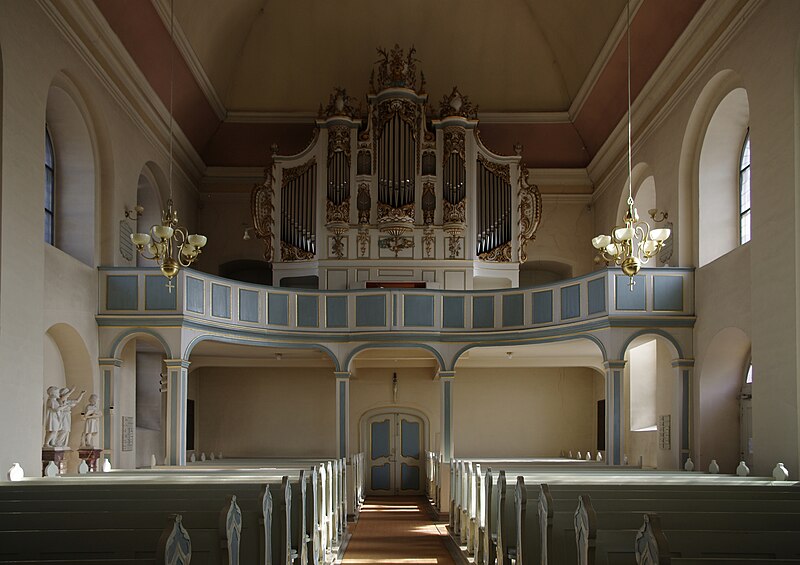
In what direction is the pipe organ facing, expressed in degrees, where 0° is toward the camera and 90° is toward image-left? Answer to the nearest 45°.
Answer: approximately 0°

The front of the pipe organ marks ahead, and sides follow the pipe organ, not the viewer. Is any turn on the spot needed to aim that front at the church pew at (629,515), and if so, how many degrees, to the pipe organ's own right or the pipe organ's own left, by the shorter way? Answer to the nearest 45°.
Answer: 0° — it already faces it
